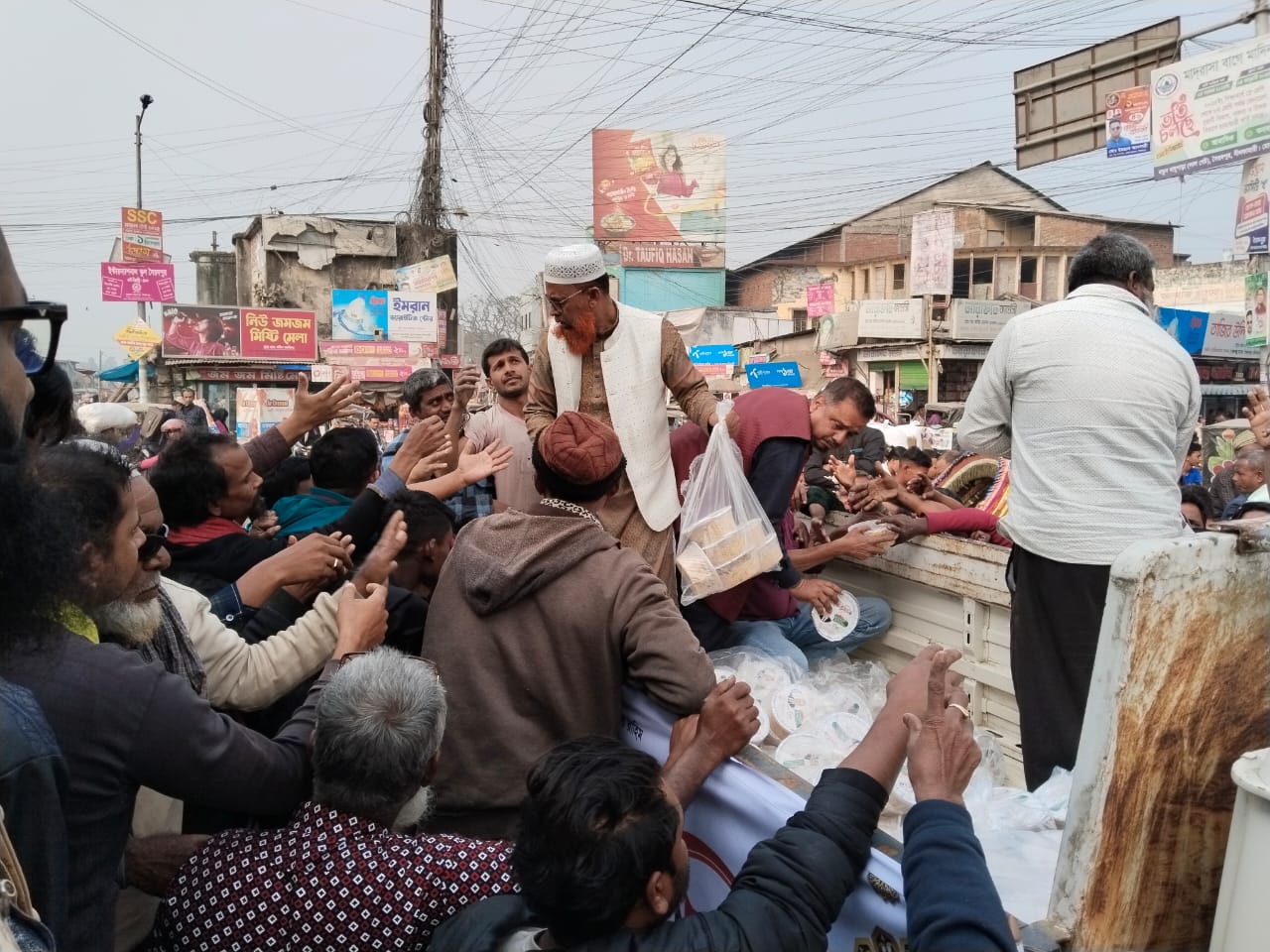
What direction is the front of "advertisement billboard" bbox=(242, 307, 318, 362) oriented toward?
toward the camera

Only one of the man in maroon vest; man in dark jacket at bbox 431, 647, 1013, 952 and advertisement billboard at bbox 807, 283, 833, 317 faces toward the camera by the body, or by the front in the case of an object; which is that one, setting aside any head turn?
the advertisement billboard

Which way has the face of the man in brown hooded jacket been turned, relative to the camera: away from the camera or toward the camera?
away from the camera

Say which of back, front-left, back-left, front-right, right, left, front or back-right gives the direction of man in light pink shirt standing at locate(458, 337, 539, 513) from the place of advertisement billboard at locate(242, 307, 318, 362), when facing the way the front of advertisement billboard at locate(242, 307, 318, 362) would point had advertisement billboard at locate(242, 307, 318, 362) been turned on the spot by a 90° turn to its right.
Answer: left

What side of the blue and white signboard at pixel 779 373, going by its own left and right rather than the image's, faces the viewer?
front

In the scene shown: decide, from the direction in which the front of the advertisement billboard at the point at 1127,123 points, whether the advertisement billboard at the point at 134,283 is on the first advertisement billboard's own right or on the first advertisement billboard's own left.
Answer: on the first advertisement billboard's own right

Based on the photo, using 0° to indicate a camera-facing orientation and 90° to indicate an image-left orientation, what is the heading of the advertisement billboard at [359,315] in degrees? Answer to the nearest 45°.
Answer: approximately 0°

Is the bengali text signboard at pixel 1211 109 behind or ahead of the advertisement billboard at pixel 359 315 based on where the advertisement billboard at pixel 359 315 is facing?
ahead

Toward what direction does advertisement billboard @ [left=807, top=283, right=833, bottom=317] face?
toward the camera
